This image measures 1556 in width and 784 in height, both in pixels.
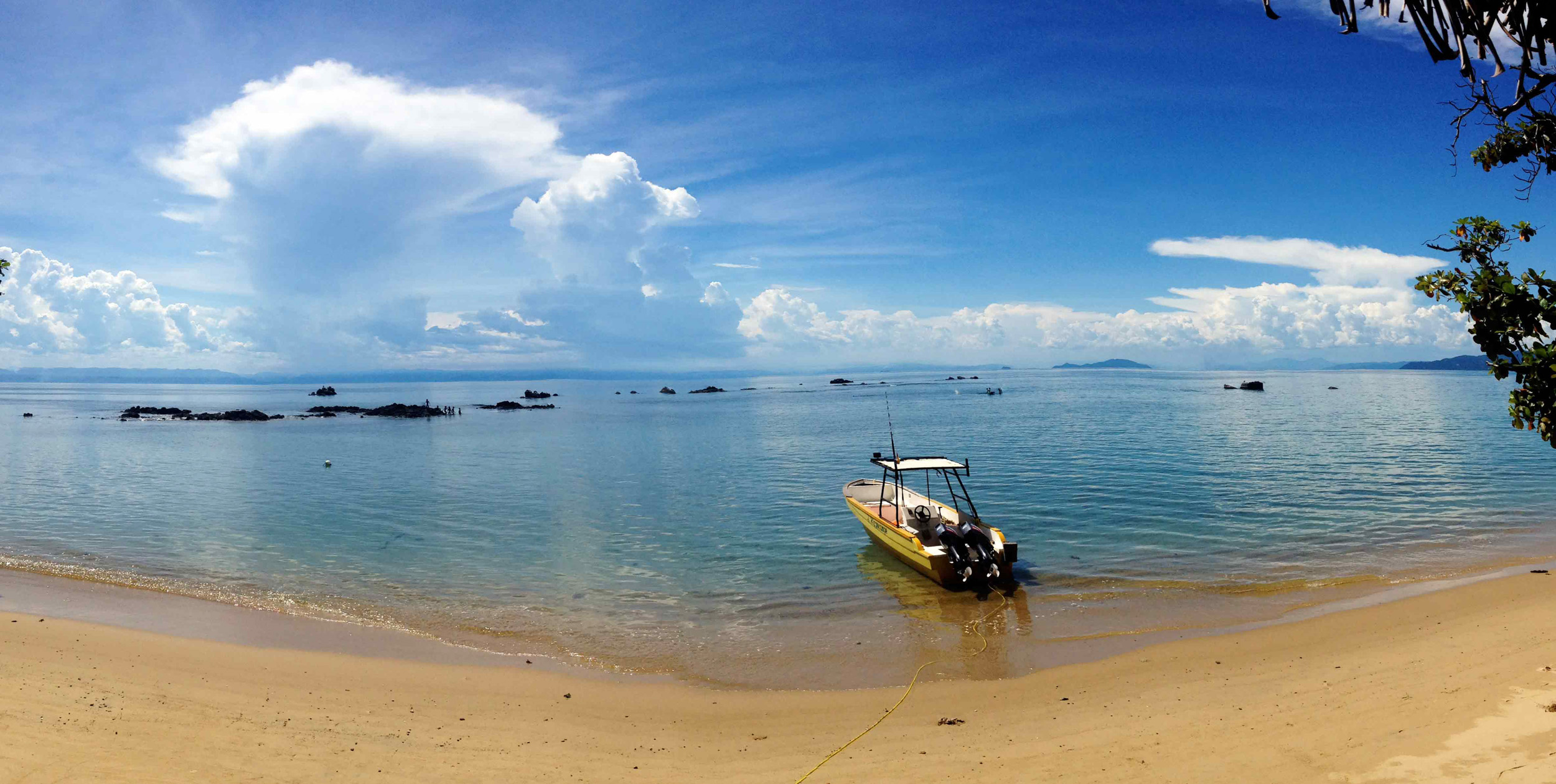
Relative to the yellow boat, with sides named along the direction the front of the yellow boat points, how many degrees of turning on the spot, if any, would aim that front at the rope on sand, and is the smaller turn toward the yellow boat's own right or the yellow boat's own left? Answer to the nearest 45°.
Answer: approximately 135° to the yellow boat's own left

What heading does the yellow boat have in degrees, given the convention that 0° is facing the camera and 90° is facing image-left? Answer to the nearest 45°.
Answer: approximately 135°
